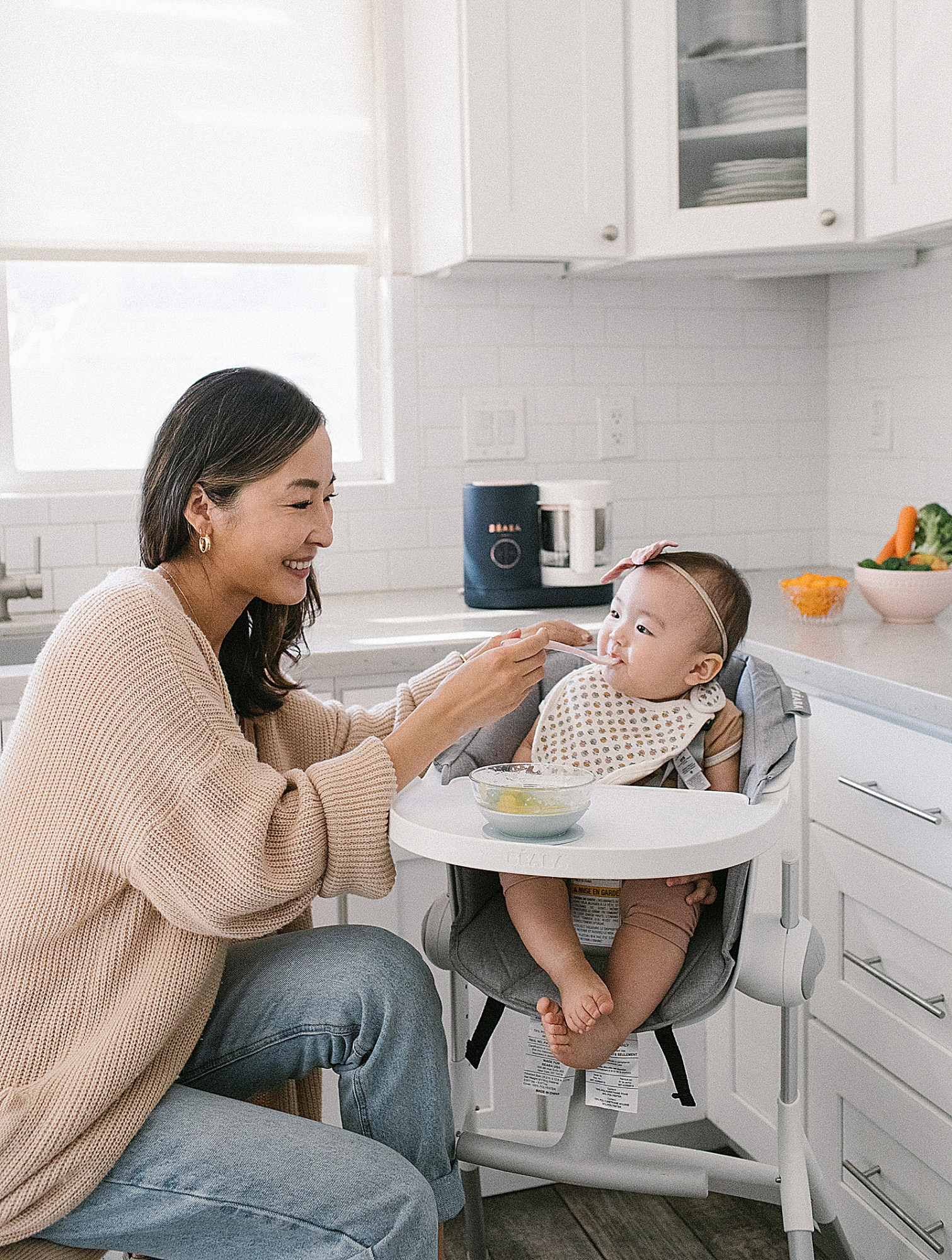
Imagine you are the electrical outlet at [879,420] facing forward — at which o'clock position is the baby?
The baby is roughly at 11 o'clock from the electrical outlet.

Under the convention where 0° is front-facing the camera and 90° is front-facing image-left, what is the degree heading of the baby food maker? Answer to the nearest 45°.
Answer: approximately 0°

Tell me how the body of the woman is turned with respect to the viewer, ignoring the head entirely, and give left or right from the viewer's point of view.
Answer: facing to the right of the viewer

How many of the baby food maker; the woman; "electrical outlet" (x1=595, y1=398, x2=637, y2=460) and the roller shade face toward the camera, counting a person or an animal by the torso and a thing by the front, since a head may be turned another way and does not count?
3

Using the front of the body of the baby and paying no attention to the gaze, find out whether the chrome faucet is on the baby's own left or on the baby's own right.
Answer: on the baby's own right

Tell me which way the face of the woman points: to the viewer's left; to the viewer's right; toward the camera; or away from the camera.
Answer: to the viewer's right

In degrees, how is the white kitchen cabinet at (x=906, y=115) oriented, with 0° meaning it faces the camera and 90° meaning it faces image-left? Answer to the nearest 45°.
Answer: approximately 45°
